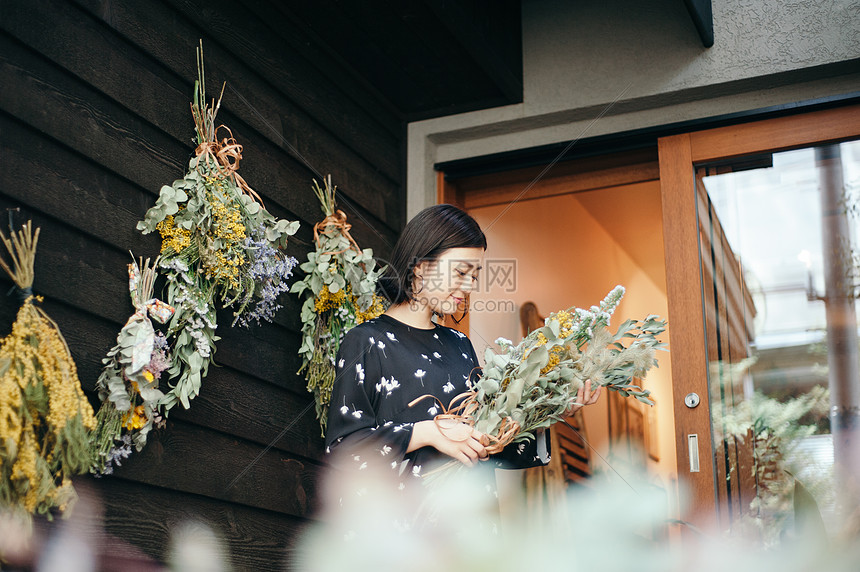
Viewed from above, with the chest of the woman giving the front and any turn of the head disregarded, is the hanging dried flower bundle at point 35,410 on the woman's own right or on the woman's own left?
on the woman's own right

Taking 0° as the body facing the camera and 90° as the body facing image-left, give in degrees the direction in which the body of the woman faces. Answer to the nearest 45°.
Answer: approximately 315°

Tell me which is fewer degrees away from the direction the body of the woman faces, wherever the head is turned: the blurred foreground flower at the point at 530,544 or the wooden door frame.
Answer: the blurred foreground flower

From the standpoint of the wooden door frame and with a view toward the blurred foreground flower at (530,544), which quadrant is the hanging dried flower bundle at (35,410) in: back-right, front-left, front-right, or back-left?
front-right

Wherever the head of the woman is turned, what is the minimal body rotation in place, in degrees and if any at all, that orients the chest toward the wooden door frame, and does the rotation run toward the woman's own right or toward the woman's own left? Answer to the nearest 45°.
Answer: approximately 90° to the woman's own left

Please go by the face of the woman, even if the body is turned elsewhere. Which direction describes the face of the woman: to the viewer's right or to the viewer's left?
to the viewer's right

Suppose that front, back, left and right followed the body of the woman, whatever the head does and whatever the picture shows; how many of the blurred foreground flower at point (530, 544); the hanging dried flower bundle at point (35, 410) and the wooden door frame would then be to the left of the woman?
1

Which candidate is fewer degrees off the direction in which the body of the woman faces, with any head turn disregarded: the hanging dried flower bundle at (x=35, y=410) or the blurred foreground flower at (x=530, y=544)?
the blurred foreground flower
